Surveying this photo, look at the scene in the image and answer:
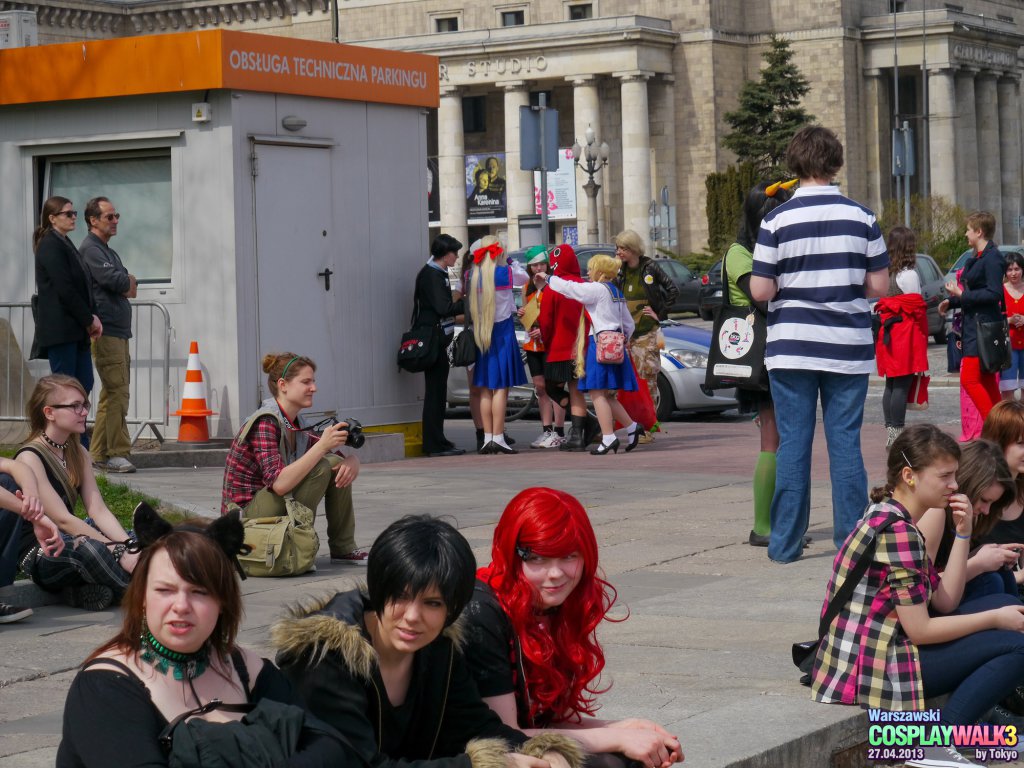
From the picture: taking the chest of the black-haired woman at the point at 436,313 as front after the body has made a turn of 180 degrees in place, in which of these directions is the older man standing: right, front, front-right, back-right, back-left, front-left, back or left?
front-left

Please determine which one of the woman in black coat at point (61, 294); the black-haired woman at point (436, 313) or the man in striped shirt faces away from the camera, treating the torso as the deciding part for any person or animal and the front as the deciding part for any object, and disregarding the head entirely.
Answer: the man in striped shirt

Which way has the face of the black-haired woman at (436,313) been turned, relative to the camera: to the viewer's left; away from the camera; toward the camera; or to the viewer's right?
to the viewer's right

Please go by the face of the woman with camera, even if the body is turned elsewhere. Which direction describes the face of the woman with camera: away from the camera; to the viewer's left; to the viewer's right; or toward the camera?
to the viewer's right

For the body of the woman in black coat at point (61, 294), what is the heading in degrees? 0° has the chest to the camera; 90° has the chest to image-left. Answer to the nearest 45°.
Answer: approximately 270°

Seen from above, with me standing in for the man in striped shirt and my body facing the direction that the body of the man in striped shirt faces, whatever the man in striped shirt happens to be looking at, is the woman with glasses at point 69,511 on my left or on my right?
on my left

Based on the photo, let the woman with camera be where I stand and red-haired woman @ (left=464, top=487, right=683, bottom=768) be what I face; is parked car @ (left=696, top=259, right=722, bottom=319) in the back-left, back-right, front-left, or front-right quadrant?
back-left

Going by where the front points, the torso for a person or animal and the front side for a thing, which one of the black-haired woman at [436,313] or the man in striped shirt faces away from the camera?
the man in striped shirt

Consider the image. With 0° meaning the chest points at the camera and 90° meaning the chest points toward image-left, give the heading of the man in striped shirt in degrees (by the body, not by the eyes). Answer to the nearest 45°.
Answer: approximately 180°

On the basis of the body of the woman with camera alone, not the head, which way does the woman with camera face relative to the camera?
to the viewer's right

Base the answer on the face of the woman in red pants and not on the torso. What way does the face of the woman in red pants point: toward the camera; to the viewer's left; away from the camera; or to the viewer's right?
to the viewer's left

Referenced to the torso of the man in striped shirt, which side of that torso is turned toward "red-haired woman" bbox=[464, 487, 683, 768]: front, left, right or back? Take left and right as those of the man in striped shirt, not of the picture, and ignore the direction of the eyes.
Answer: back

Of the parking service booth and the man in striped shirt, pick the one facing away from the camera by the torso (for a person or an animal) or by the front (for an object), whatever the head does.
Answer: the man in striped shirt

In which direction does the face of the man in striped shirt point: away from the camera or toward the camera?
away from the camera
